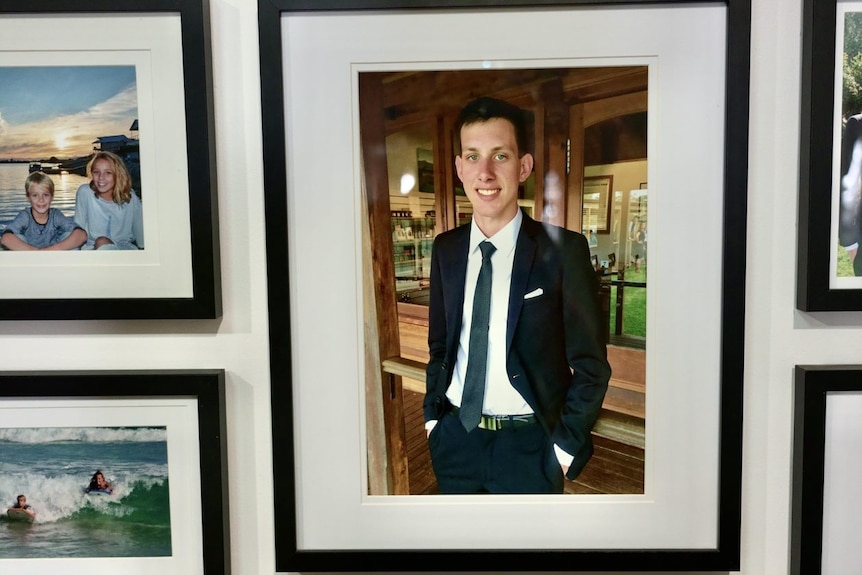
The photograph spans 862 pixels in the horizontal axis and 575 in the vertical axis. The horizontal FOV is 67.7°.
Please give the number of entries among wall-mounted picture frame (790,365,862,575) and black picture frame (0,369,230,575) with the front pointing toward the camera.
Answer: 2

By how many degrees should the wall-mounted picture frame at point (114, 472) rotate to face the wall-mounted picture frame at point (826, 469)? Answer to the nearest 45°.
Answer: approximately 45° to its left

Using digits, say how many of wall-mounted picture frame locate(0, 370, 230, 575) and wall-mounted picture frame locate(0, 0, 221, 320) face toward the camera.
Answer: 2

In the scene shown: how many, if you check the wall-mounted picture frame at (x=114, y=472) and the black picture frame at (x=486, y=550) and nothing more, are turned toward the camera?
2

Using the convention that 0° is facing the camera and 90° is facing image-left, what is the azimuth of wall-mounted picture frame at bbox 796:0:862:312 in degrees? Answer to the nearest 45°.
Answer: approximately 0°

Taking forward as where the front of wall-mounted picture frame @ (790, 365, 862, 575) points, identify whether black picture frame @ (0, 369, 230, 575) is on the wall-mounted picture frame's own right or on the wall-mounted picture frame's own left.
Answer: on the wall-mounted picture frame's own right

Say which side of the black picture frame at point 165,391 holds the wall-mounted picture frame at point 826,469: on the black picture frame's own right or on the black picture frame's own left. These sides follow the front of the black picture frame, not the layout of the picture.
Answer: on the black picture frame's own left

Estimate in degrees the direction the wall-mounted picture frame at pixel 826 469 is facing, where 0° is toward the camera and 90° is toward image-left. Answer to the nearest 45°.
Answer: approximately 0°
